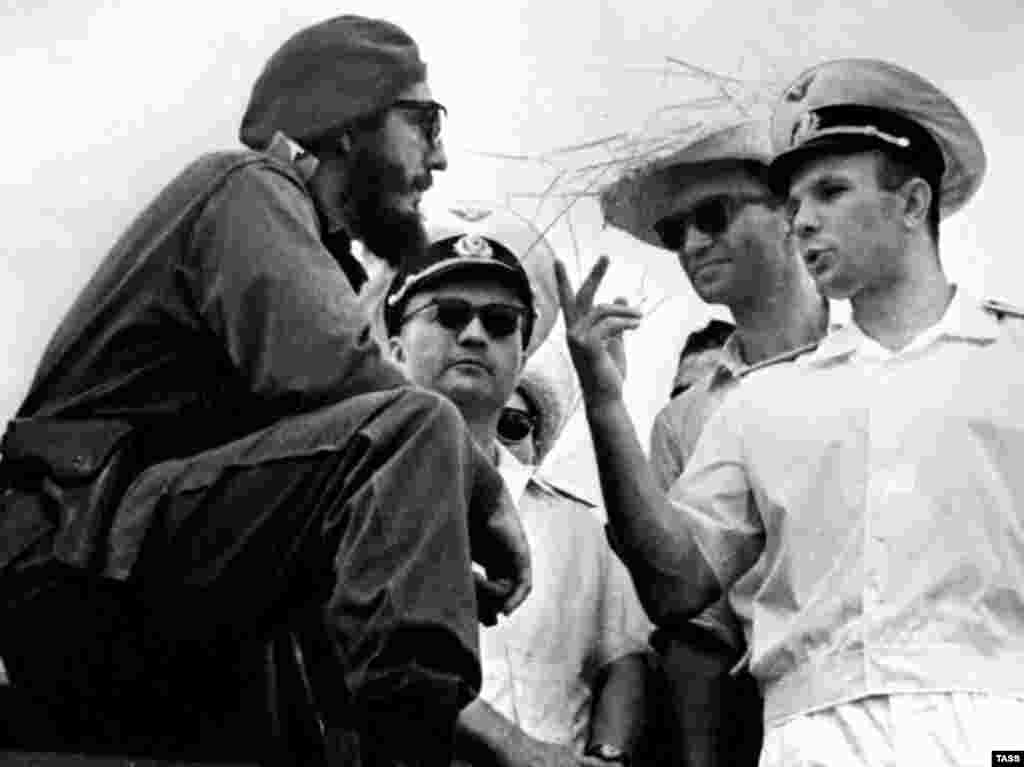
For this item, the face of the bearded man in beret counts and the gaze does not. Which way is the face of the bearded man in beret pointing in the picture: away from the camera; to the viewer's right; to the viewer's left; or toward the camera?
to the viewer's right

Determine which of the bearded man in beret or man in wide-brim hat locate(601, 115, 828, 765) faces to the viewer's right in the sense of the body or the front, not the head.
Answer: the bearded man in beret

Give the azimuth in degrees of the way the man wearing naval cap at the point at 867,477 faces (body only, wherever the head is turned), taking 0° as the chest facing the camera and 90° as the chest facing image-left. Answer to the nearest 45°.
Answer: approximately 45°

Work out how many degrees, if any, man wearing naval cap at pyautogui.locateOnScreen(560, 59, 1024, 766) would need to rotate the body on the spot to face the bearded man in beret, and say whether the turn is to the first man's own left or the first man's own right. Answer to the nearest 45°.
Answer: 0° — they already face them

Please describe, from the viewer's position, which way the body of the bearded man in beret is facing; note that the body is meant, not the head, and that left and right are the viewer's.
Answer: facing to the right of the viewer
